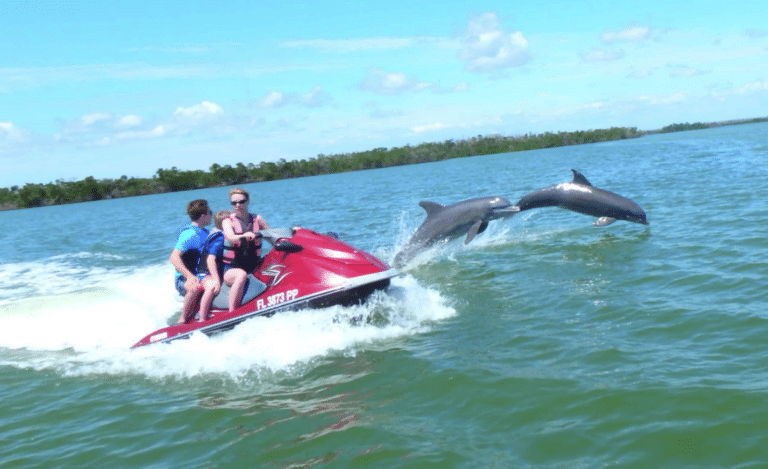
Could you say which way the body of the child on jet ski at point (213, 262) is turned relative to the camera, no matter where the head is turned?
to the viewer's right

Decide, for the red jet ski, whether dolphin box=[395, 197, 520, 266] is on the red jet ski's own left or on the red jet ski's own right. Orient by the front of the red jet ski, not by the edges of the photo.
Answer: on the red jet ski's own left

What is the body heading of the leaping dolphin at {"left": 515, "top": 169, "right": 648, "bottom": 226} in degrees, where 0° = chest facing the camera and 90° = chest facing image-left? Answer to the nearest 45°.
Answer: approximately 270°

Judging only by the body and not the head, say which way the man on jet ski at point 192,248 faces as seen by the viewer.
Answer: to the viewer's right

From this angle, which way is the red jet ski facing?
to the viewer's right

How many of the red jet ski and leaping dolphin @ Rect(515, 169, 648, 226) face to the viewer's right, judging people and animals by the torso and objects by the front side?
2

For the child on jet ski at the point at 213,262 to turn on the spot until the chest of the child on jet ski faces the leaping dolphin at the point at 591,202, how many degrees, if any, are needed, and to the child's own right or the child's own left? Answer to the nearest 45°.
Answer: approximately 45° to the child's own left

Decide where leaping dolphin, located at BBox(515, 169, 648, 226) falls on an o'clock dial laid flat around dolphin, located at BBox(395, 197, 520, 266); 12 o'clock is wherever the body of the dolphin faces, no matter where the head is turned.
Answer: The leaping dolphin is roughly at 11 o'clock from the dolphin.

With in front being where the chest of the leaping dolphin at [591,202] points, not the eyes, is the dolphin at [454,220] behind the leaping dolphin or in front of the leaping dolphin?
behind
